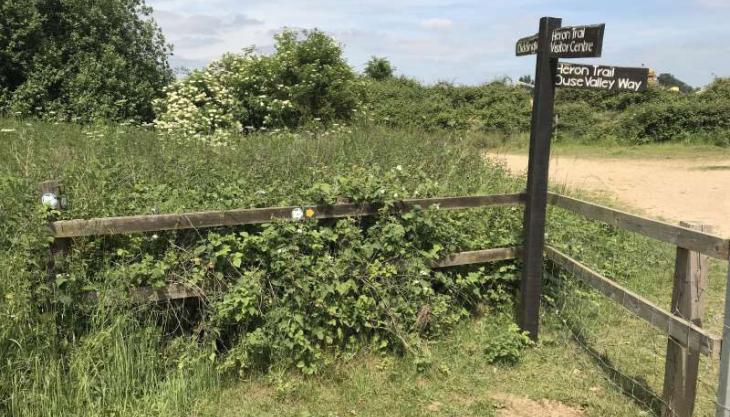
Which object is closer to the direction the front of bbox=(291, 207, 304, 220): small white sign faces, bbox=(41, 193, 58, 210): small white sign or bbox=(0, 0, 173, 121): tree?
the small white sign

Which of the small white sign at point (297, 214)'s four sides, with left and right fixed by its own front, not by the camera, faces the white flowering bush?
back

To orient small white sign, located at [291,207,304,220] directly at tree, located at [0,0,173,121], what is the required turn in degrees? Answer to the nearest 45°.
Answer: approximately 135° to its right

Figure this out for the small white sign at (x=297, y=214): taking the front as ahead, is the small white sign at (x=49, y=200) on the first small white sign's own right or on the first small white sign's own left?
on the first small white sign's own right

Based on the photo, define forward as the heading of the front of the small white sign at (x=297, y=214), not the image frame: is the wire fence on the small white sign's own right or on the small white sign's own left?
on the small white sign's own left

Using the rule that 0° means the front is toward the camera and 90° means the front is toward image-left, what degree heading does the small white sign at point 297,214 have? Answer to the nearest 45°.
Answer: approximately 0°

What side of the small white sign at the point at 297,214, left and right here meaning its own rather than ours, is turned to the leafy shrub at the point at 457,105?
back
